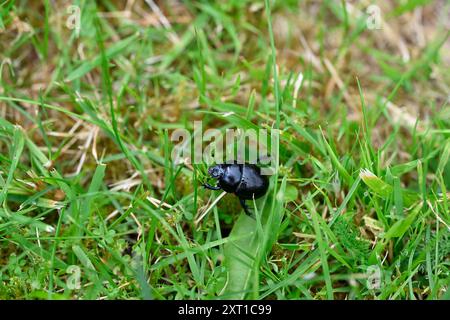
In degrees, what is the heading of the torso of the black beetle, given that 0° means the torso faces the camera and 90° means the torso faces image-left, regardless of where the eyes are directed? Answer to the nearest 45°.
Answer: approximately 90°
